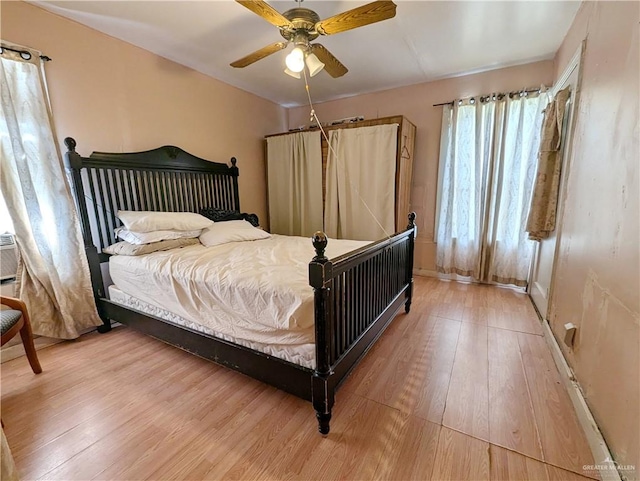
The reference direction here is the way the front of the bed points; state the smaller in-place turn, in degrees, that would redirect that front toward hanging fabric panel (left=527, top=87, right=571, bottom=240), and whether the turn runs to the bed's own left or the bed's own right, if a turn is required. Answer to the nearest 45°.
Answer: approximately 45° to the bed's own left

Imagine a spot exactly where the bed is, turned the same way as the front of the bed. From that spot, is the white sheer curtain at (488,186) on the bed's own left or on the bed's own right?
on the bed's own left

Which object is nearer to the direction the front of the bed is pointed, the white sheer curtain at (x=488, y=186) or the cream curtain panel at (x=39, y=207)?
the white sheer curtain

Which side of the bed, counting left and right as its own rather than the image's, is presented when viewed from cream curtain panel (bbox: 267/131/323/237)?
left

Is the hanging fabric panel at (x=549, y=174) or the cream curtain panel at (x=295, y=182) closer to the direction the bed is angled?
the hanging fabric panel

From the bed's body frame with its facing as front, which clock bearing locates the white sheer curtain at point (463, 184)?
The white sheer curtain is roughly at 10 o'clock from the bed.

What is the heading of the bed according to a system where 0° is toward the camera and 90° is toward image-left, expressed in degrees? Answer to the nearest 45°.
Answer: approximately 315°

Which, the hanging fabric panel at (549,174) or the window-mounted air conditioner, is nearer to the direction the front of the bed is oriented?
the hanging fabric panel
